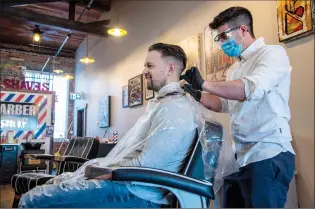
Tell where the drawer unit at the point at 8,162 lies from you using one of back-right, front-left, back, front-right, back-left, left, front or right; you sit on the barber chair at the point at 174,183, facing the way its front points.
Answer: front-right

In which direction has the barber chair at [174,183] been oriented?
to the viewer's left

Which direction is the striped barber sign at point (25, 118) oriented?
toward the camera

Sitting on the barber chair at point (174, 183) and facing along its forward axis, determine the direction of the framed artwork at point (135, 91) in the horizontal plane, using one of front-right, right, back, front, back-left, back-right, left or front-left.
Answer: right

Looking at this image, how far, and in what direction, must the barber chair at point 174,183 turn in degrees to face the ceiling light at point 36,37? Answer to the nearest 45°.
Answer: approximately 45° to its right

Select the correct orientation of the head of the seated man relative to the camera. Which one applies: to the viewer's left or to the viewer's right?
to the viewer's left

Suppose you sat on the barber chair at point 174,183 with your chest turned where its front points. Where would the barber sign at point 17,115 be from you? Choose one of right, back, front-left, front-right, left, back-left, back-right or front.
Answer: front-right

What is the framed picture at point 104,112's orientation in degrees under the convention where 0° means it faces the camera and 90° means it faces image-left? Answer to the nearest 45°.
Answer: approximately 45°

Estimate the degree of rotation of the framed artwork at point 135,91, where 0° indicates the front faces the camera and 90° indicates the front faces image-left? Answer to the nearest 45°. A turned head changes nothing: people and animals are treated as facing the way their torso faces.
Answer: approximately 45°

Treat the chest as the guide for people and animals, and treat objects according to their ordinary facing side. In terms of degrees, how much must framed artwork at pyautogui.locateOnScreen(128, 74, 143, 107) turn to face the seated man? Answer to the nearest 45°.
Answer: approximately 45° to its left

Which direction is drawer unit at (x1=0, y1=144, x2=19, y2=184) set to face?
toward the camera

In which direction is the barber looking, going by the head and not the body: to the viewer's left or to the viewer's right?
to the viewer's left

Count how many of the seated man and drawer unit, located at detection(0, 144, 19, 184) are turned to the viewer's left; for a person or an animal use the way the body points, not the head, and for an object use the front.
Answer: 1

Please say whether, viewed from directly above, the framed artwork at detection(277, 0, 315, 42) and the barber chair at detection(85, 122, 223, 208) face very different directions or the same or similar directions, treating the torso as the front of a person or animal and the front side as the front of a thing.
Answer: same or similar directions
